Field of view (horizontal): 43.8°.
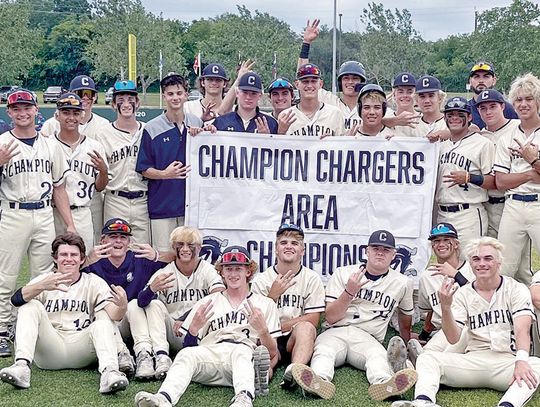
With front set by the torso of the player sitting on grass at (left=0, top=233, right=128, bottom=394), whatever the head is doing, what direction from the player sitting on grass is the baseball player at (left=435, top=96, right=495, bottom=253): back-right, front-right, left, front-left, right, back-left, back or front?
left

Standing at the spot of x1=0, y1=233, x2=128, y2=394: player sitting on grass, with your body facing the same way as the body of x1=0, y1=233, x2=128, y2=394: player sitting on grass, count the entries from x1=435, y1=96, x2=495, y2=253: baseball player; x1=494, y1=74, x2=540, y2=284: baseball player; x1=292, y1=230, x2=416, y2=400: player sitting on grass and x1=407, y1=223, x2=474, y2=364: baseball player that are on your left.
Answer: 4

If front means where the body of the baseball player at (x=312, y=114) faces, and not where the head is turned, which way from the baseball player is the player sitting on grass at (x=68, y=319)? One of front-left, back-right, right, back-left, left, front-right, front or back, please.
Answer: front-right

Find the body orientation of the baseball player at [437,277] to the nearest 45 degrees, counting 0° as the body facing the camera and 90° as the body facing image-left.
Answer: approximately 0°

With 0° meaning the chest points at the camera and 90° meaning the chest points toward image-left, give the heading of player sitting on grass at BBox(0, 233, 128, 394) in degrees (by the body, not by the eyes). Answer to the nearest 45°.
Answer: approximately 0°
